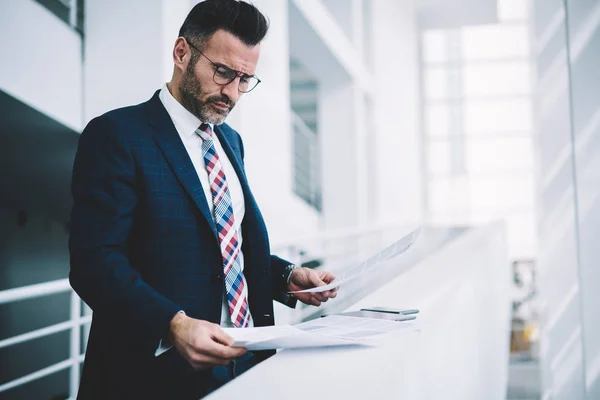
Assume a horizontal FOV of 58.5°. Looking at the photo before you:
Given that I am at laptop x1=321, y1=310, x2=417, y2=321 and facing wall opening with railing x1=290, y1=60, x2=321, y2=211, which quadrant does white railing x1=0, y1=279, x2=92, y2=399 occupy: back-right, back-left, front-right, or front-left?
front-left

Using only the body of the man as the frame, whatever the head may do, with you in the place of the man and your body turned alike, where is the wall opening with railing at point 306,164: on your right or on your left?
on your left

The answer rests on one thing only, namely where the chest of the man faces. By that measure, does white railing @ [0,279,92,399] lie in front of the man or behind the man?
behind

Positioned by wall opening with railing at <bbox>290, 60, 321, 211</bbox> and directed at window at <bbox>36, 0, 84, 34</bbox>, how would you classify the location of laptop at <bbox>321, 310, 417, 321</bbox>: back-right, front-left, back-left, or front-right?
front-left

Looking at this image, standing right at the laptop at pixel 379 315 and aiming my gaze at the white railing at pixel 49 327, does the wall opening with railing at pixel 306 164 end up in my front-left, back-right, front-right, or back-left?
front-right

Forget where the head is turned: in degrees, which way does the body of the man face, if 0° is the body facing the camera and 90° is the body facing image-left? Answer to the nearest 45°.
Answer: approximately 315°

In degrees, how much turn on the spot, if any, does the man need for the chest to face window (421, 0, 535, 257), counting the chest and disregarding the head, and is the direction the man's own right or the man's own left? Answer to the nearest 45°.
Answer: approximately 90° to the man's own left

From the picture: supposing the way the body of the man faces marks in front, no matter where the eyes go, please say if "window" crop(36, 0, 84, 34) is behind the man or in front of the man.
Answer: behind

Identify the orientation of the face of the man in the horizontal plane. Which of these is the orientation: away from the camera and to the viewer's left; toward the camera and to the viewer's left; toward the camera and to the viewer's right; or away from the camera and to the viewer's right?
toward the camera and to the viewer's right

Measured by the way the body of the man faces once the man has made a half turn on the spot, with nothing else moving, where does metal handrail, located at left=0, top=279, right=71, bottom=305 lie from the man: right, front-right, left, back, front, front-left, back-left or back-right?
front
